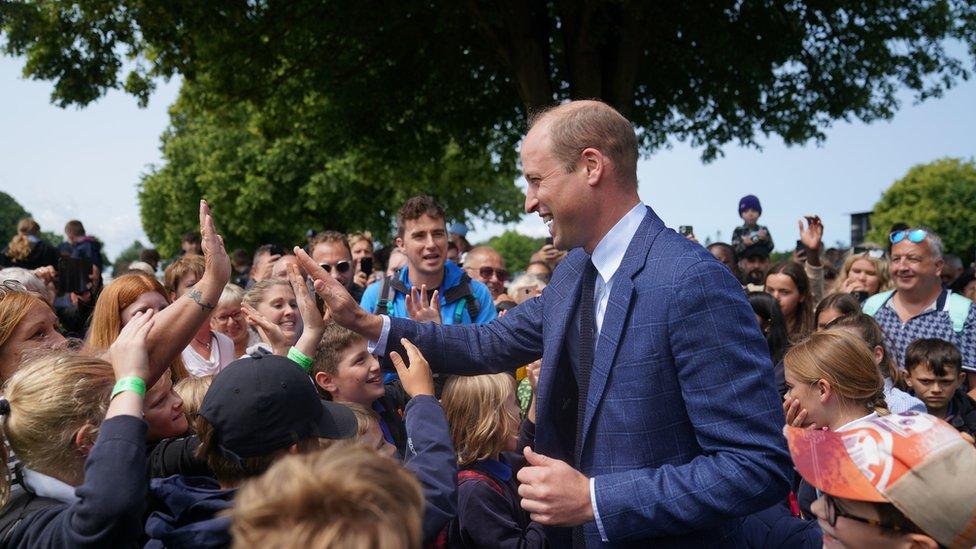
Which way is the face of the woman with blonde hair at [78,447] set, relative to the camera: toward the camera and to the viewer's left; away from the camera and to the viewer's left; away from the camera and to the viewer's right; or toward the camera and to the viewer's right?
away from the camera and to the viewer's right

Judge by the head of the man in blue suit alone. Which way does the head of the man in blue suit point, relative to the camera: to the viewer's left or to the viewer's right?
to the viewer's left

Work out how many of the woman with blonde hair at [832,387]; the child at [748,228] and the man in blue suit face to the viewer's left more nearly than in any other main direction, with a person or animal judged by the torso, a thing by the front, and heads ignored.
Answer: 2

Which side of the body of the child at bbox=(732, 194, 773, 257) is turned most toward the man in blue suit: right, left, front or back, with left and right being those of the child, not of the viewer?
front

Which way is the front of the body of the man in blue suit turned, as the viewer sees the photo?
to the viewer's left

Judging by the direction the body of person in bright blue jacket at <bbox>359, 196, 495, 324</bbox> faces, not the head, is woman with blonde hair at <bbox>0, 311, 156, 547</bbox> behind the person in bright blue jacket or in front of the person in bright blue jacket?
in front

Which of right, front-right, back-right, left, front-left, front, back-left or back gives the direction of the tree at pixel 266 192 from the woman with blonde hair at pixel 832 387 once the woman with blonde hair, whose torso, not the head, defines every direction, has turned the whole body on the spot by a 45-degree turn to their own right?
front

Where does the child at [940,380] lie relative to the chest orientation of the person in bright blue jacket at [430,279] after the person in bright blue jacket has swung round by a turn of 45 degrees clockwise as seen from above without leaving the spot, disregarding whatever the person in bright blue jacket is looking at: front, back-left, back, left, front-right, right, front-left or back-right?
back-left

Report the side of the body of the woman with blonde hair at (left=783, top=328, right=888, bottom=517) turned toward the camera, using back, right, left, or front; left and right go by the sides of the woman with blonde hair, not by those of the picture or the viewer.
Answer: left

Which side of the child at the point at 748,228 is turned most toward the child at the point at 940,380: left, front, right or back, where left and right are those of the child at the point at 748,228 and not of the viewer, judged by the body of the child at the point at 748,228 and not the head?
front

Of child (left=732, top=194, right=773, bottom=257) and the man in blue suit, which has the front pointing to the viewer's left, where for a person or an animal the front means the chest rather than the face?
the man in blue suit

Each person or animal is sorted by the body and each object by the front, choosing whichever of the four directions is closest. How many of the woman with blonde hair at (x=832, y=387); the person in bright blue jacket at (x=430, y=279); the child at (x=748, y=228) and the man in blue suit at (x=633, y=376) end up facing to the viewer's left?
2

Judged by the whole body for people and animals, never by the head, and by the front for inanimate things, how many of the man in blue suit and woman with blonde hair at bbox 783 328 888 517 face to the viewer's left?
2

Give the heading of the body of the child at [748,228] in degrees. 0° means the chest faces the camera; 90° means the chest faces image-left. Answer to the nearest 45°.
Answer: approximately 0°

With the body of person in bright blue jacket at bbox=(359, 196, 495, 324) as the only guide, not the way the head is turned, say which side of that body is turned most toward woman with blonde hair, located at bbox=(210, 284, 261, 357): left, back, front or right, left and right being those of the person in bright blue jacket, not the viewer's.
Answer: right

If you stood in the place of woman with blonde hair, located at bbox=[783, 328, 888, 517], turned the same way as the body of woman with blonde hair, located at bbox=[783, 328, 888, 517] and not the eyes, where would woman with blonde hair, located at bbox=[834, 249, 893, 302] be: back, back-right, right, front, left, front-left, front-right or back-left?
right
